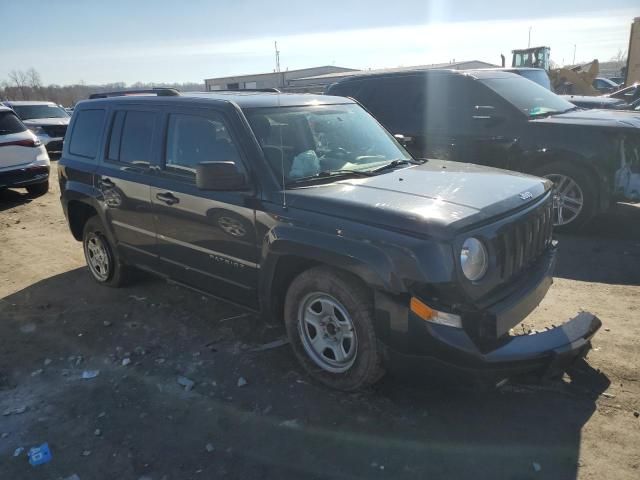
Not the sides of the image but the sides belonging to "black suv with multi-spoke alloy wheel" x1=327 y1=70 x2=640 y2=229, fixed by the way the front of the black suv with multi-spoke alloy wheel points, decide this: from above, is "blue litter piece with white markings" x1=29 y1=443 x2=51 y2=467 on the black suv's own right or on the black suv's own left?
on the black suv's own right

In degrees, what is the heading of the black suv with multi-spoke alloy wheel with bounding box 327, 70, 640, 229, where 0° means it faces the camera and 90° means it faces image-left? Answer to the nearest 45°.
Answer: approximately 315°

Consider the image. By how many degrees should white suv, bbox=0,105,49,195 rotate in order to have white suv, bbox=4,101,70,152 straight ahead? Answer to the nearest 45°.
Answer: approximately 45° to its right

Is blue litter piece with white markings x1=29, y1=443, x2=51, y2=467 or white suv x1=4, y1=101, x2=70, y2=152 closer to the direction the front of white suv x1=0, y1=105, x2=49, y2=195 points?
the white suv

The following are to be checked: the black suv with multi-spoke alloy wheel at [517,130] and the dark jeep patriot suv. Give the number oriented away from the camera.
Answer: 0

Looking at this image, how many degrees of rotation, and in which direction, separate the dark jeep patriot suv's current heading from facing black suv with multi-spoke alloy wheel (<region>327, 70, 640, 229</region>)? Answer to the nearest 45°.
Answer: approximately 90° to its left

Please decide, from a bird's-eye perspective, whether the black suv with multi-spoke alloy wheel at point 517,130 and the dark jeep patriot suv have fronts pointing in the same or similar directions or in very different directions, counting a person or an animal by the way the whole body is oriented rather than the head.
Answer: same or similar directions

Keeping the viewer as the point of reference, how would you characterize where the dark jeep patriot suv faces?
facing the viewer and to the right of the viewer

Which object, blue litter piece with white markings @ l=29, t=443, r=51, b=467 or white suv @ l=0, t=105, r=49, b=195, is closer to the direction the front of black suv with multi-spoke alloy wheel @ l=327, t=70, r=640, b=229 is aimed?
the blue litter piece with white markings

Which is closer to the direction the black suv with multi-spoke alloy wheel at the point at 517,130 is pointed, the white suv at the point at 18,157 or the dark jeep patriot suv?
the dark jeep patriot suv

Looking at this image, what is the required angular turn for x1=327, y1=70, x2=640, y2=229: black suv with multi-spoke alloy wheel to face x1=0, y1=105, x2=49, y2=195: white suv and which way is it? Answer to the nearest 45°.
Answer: approximately 135° to its right

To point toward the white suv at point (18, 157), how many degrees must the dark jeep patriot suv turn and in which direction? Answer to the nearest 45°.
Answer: approximately 180°

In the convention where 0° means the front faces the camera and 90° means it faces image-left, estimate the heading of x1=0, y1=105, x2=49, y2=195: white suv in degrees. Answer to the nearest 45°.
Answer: approximately 135°

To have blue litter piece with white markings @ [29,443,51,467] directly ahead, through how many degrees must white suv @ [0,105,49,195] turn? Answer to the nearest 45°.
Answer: approximately 135° to its left
